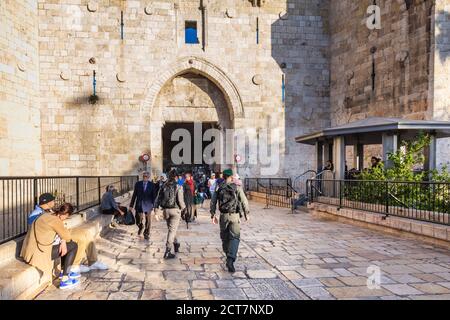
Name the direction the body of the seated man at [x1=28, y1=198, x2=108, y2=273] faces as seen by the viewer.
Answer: to the viewer's right

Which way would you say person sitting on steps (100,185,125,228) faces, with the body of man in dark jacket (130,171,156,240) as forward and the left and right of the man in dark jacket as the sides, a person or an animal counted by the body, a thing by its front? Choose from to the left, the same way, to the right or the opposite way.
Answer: to the left

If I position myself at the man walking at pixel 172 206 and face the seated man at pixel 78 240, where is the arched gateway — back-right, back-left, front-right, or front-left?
back-right

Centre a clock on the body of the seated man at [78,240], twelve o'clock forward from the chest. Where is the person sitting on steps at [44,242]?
The person sitting on steps is roughly at 4 o'clock from the seated man.

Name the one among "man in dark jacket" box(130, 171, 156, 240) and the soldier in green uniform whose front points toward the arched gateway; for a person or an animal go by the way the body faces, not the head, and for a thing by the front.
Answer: the soldier in green uniform

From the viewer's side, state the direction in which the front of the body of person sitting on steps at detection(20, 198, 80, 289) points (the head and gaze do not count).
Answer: to the viewer's right

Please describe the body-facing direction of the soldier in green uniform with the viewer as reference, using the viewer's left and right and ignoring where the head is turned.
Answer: facing away from the viewer

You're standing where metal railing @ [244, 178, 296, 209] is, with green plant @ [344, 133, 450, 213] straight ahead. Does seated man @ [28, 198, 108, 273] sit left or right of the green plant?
right
